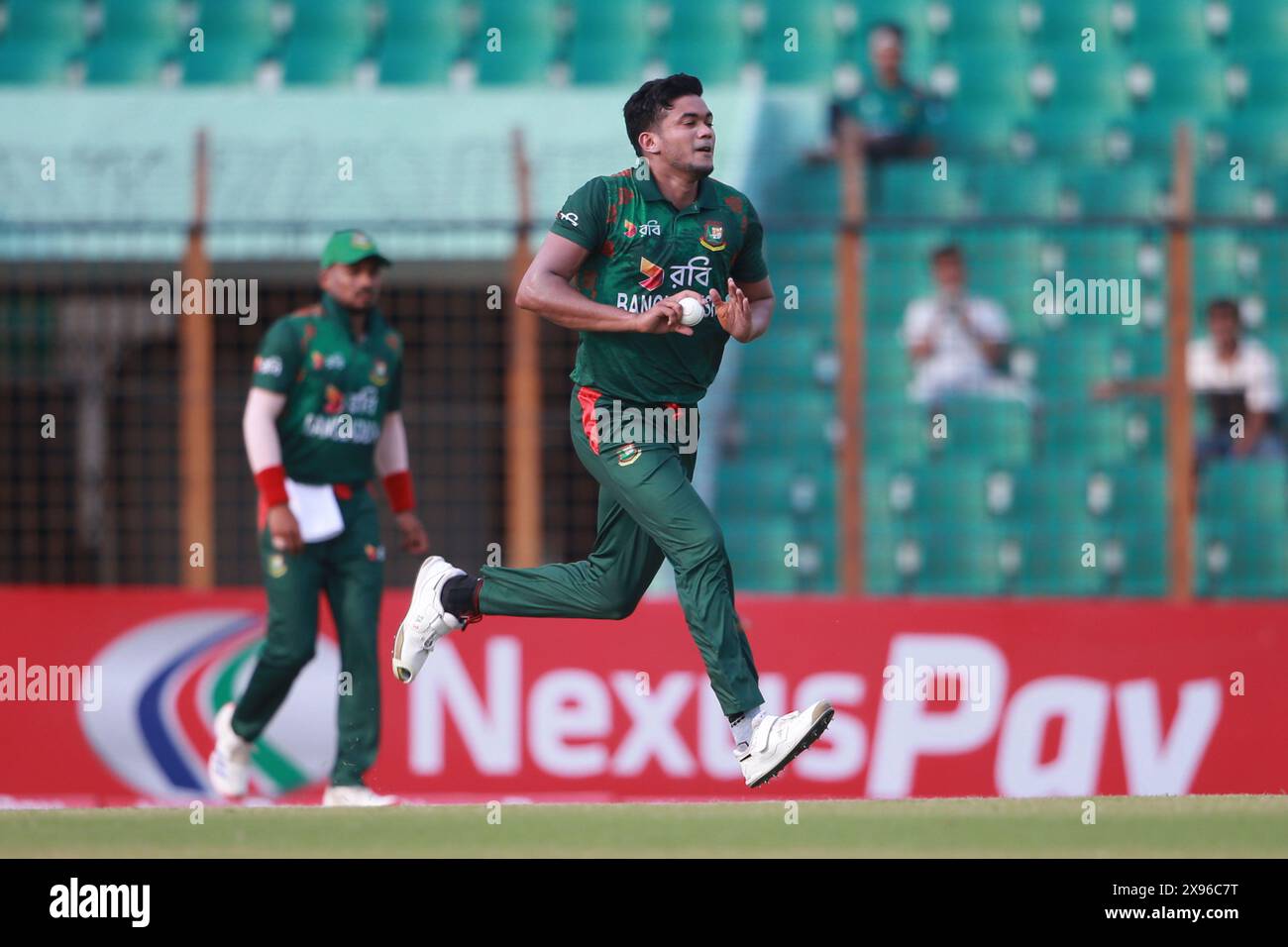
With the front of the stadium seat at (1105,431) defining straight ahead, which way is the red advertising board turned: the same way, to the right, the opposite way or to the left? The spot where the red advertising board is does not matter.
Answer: the same way

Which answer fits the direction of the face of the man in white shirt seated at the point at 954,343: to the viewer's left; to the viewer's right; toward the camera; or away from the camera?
toward the camera

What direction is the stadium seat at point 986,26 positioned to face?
toward the camera

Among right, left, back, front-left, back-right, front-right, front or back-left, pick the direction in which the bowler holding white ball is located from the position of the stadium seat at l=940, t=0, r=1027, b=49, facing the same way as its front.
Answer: front

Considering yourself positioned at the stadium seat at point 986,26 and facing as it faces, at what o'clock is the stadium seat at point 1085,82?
the stadium seat at point 1085,82 is roughly at 11 o'clock from the stadium seat at point 986,26.

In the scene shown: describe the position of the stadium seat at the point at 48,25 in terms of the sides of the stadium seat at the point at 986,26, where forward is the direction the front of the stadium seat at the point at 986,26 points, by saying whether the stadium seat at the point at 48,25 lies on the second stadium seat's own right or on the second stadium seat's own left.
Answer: on the second stadium seat's own right

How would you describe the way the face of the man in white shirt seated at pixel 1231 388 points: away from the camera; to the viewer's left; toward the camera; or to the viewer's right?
toward the camera

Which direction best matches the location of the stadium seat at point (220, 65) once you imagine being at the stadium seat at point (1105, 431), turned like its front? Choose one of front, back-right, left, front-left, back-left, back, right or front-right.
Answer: right

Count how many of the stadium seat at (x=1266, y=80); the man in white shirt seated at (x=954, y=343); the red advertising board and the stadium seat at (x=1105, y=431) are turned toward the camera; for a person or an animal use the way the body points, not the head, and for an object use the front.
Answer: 4

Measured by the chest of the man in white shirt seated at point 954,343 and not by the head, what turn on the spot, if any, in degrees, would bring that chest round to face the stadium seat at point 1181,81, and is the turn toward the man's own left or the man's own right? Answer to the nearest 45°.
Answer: approximately 135° to the man's own left

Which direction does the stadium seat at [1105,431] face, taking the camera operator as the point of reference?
facing the viewer

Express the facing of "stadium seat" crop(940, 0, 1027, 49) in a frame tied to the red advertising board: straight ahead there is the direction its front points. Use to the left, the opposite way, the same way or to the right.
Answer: the same way

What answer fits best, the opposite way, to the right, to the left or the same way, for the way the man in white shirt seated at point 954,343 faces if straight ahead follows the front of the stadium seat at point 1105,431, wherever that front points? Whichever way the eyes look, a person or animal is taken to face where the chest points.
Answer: the same way

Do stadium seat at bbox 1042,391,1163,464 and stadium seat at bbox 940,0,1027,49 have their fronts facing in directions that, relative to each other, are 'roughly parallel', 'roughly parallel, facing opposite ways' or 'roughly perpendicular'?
roughly parallel

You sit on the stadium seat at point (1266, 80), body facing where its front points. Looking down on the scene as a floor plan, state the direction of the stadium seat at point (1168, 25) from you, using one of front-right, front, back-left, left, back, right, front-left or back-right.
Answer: right
